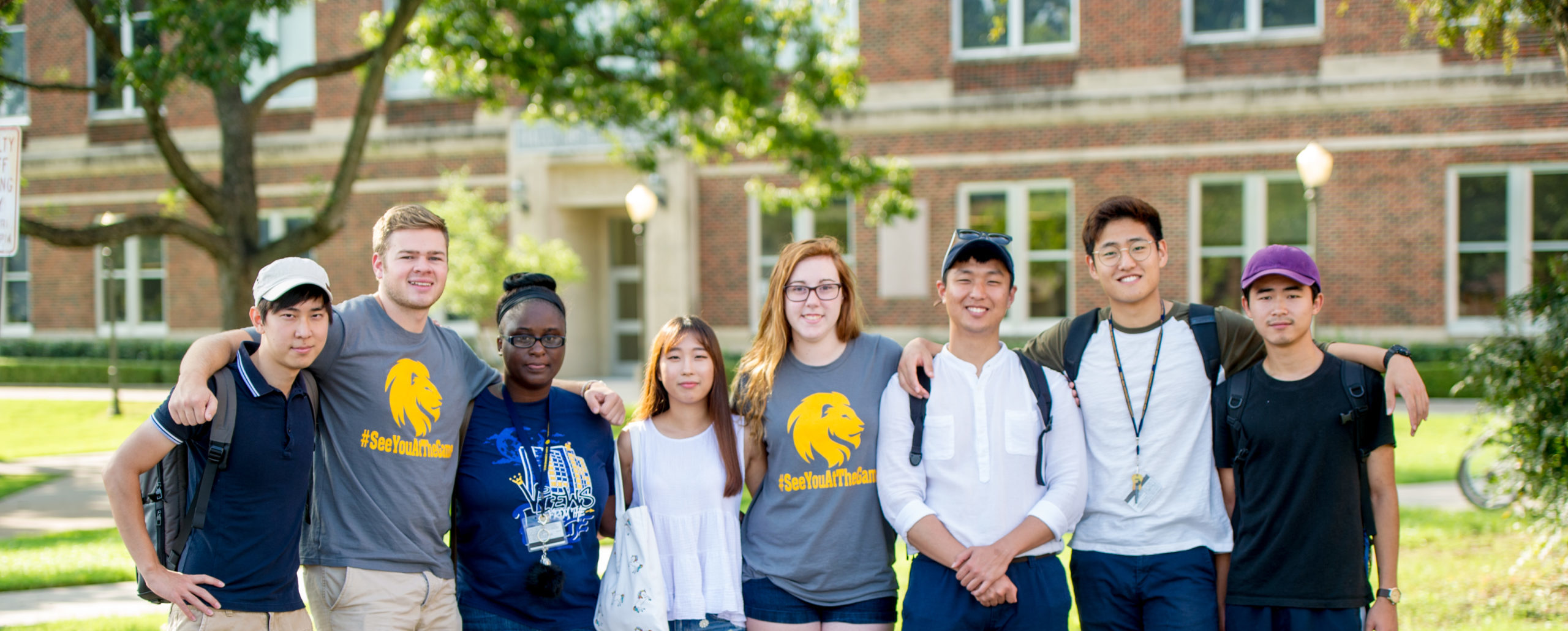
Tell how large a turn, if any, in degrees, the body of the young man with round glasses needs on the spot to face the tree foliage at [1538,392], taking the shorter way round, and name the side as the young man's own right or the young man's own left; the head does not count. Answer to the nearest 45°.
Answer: approximately 135° to the young man's own left

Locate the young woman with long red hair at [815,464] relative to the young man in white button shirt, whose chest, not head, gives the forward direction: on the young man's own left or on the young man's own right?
on the young man's own right

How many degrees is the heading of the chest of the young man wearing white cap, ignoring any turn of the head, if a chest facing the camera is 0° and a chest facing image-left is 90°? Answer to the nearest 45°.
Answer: approximately 315°

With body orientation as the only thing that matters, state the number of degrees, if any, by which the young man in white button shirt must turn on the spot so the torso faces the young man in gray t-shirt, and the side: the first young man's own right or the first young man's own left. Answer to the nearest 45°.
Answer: approximately 90° to the first young man's own right

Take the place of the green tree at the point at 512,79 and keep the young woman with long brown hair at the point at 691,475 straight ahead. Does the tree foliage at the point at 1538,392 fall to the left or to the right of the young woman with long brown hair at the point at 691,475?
left

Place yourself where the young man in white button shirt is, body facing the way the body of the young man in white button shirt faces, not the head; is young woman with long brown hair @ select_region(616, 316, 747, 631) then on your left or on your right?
on your right

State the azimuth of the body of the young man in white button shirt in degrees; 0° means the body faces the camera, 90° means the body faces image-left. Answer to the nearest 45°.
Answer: approximately 0°

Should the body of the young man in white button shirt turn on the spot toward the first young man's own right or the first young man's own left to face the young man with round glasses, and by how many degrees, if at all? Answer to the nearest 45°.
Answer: approximately 90° to the first young man's own left
